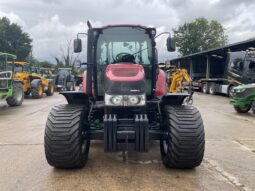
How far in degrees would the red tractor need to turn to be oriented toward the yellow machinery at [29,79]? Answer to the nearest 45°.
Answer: approximately 180°

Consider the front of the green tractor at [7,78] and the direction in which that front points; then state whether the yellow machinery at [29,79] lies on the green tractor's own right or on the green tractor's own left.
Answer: on the green tractor's own left

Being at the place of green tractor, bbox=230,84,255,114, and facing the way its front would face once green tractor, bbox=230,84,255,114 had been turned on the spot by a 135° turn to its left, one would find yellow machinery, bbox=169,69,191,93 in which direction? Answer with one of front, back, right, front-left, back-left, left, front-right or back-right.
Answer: back-left

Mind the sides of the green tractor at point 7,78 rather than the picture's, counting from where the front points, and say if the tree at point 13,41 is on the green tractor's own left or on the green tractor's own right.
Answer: on the green tractor's own left

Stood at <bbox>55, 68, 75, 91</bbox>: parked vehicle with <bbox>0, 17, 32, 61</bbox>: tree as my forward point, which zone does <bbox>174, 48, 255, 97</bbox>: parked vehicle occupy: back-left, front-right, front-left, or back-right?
back-right

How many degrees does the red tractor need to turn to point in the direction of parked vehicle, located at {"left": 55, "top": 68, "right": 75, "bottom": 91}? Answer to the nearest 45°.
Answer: approximately 180°

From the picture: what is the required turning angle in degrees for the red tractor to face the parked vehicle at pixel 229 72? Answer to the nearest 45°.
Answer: approximately 180°

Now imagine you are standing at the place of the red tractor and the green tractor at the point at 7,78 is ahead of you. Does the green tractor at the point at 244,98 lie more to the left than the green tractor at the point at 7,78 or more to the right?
right

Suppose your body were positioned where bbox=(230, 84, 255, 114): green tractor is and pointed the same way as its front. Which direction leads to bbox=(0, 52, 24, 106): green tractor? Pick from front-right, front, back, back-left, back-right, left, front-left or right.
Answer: front-right

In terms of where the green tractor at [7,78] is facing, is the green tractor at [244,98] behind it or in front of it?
in front

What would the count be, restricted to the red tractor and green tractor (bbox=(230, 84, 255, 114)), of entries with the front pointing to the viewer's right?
0

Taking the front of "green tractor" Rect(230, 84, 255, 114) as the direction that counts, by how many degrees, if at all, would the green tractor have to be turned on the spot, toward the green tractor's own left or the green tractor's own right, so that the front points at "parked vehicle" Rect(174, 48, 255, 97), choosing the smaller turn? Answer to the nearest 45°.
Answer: approximately 135° to the green tractor's own right

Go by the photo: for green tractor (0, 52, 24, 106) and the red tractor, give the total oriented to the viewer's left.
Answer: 0

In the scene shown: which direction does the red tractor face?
toward the camera

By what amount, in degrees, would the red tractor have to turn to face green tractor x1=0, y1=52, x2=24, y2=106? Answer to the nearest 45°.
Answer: approximately 135° to its right
